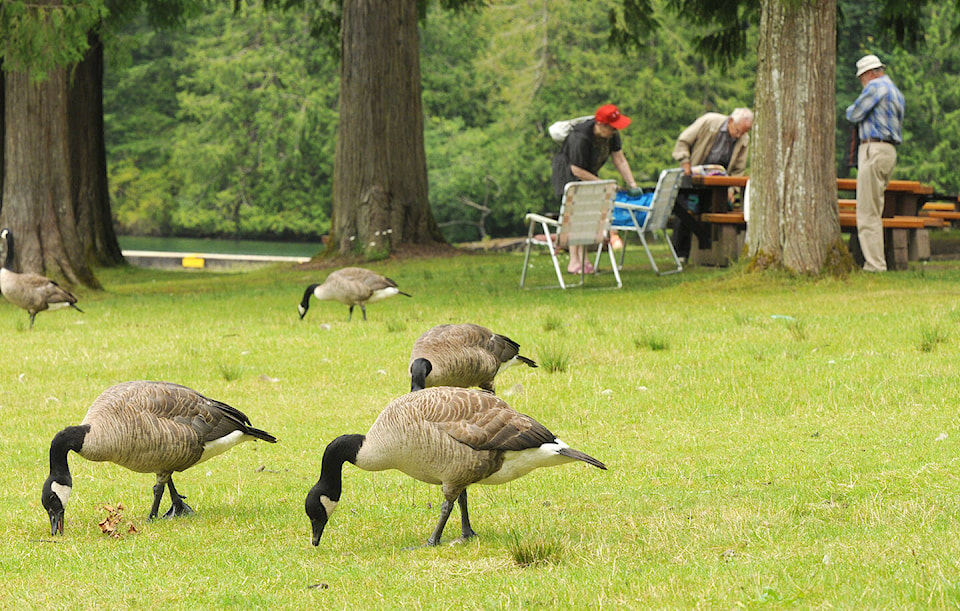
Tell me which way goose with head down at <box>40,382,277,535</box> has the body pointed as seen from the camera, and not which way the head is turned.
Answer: to the viewer's left

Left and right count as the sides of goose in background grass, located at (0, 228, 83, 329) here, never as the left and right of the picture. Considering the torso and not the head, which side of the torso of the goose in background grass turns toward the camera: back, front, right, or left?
left

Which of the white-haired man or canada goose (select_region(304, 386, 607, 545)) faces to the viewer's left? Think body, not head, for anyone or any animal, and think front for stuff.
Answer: the canada goose

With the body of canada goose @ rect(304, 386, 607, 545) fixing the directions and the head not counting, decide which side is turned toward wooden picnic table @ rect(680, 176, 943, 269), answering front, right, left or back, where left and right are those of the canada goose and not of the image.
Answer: right

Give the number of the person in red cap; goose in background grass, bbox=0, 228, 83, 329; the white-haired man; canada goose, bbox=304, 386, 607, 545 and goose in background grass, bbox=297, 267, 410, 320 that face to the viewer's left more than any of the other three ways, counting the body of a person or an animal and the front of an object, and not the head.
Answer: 3

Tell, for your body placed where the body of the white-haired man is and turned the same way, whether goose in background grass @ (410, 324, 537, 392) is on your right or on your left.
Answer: on your right

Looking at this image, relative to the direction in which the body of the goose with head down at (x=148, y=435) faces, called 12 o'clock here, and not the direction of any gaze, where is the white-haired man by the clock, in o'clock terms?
The white-haired man is roughly at 4 o'clock from the goose with head down.

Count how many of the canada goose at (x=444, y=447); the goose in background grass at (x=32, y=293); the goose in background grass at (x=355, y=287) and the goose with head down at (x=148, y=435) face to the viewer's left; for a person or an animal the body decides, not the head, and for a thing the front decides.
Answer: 4

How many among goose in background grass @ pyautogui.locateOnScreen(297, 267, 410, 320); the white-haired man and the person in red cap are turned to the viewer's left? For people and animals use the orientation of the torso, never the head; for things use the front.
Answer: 1

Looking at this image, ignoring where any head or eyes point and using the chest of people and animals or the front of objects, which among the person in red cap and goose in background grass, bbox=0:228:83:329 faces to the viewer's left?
the goose in background grass

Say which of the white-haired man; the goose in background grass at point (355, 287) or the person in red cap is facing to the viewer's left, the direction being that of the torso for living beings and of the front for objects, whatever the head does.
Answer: the goose in background grass

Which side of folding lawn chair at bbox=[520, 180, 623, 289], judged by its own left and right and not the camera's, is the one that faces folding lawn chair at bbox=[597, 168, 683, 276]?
right

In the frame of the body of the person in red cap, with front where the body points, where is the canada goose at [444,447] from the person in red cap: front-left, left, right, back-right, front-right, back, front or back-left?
front-right
